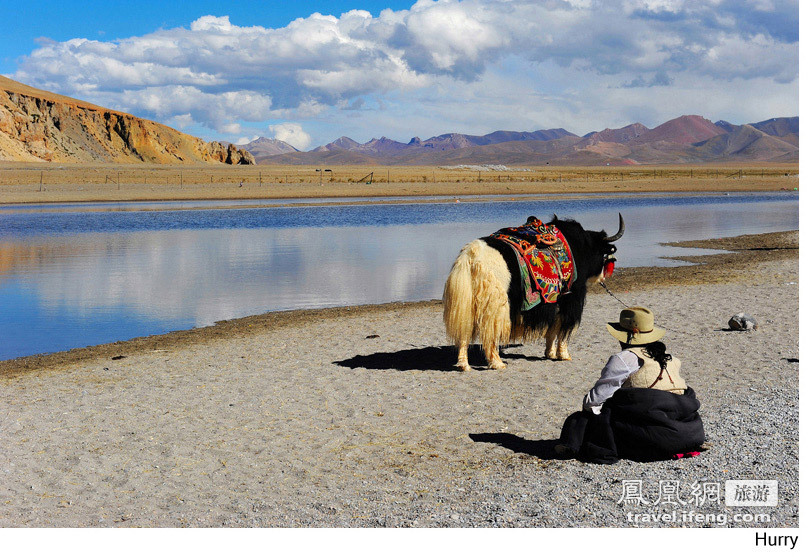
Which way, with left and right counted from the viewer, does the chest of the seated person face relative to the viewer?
facing away from the viewer and to the left of the viewer

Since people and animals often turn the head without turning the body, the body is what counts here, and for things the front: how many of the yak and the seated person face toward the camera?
0

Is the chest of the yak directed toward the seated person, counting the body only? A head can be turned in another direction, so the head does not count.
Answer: no

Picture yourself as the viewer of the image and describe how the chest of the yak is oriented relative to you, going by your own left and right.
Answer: facing away from the viewer and to the right of the viewer

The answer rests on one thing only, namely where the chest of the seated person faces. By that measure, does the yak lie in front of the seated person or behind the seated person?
in front

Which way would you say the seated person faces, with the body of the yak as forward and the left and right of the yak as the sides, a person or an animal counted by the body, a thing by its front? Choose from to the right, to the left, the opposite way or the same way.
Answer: to the left
